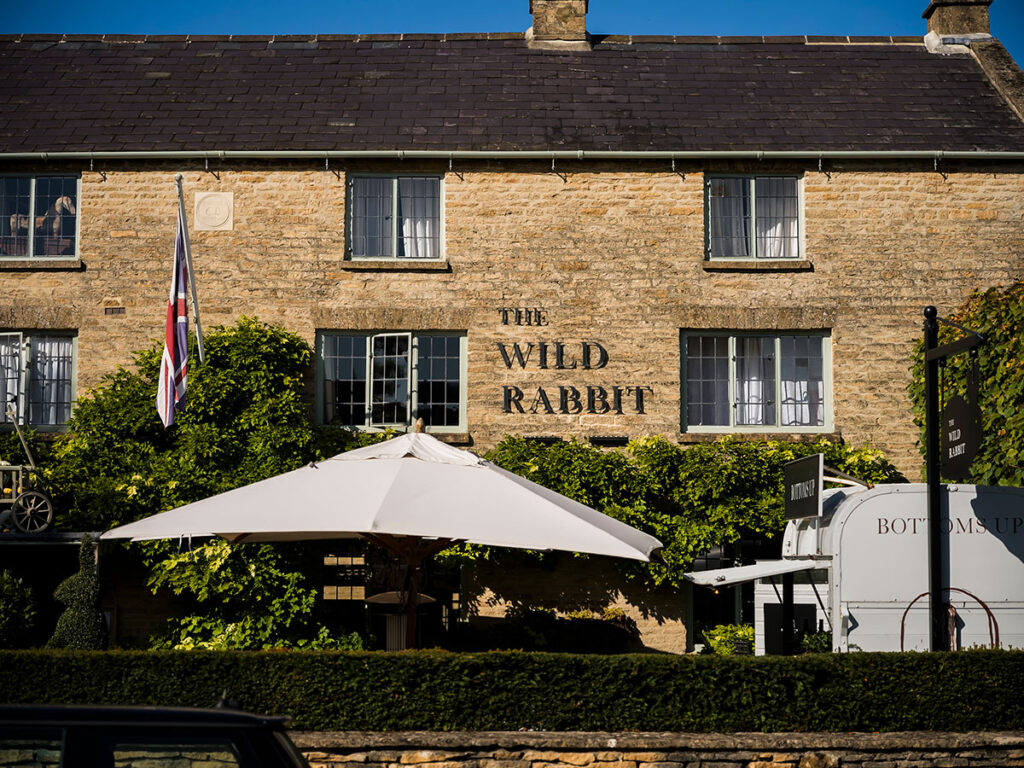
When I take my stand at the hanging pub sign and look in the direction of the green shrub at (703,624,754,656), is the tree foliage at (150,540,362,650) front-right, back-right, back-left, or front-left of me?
front-left

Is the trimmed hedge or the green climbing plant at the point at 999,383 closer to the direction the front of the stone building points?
the trimmed hedge

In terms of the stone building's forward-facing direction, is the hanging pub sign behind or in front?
in front

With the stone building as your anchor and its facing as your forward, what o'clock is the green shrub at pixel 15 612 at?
The green shrub is roughly at 2 o'clock from the stone building.

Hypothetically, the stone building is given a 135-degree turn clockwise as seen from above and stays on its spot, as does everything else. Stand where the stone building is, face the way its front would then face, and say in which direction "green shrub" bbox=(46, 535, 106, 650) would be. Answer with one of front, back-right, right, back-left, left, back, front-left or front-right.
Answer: left

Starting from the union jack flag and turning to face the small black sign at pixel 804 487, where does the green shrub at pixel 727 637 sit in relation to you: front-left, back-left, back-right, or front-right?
front-left

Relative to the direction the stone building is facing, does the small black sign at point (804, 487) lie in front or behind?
in front

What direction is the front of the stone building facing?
toward the camera

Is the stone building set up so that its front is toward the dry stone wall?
yes

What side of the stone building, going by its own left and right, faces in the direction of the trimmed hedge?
front

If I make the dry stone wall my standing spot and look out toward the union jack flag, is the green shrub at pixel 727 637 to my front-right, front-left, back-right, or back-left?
front-right

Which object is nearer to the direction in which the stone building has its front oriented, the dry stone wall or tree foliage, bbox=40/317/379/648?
the dry stone wall
